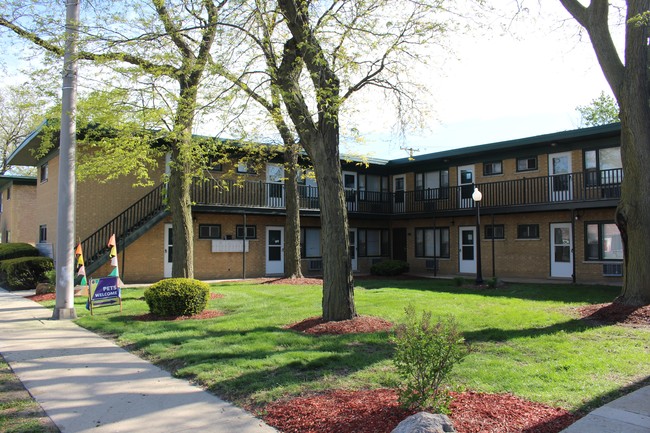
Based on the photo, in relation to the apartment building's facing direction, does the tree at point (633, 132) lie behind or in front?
in front

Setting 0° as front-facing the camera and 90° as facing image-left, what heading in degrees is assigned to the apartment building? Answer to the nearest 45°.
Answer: approximately 0°

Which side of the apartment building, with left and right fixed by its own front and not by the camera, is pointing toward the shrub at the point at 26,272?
front

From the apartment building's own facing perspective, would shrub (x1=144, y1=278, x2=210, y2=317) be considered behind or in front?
in front

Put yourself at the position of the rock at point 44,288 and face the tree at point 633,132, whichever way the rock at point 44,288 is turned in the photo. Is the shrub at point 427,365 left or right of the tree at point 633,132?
right

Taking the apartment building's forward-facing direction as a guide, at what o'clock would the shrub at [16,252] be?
The shrub is roughly at 3 o'clock from the apartment building.
